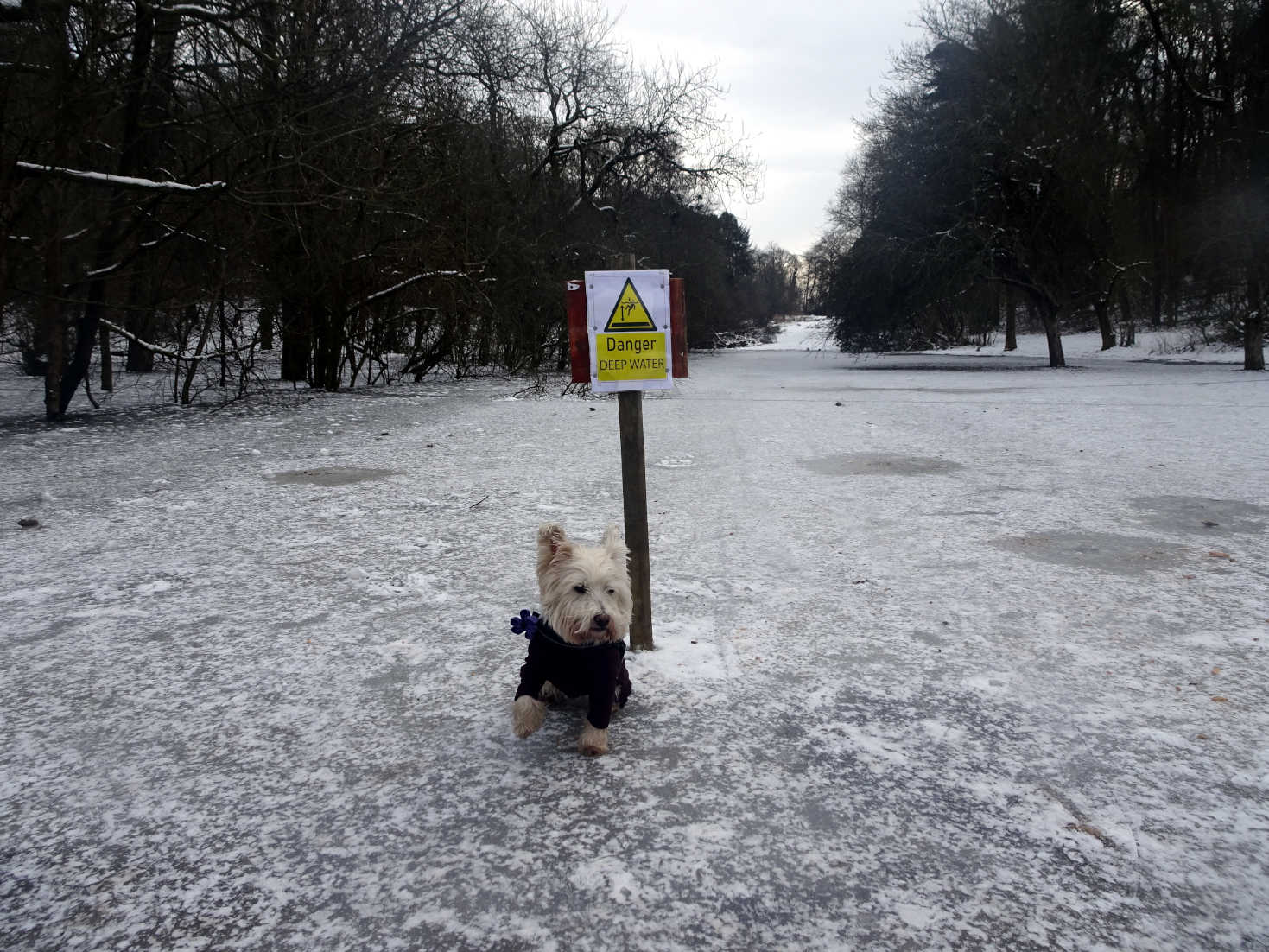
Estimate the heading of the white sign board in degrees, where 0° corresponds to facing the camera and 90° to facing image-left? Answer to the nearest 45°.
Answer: approximately 0°

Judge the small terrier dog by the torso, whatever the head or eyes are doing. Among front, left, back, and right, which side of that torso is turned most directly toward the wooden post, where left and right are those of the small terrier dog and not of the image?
back

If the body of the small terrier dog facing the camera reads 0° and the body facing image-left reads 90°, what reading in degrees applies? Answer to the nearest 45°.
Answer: approximately 0°

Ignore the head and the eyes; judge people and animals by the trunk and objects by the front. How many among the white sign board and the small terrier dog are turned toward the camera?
2
